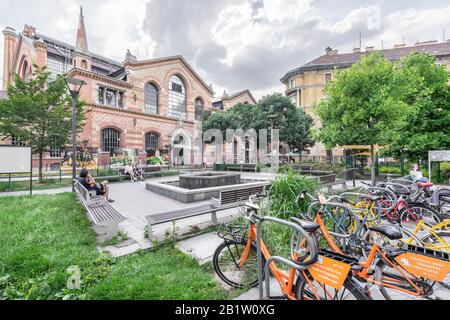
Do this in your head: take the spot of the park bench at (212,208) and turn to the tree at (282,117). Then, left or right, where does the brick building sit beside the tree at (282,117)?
left

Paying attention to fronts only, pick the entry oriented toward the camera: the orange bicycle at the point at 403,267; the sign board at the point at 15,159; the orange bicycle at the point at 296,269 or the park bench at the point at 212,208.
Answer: the sign board

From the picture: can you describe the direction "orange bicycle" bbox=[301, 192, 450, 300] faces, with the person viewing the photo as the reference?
facing away from the viewer and to the left of the viewer

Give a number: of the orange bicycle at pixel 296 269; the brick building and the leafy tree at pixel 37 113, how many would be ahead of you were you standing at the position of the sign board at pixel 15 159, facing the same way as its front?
1

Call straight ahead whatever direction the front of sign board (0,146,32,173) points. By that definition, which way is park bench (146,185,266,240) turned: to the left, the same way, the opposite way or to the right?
the opposite way

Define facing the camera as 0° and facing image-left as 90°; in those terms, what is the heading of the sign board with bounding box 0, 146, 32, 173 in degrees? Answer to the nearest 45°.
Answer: approximately 0°

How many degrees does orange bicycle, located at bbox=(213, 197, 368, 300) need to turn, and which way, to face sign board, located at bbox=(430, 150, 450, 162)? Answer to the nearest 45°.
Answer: approximately 90° to its right

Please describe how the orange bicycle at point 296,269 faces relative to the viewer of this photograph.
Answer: facing away from the viewer and to the left of the viewer

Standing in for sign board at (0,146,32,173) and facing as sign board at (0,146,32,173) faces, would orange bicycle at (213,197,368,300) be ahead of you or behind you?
ahead
